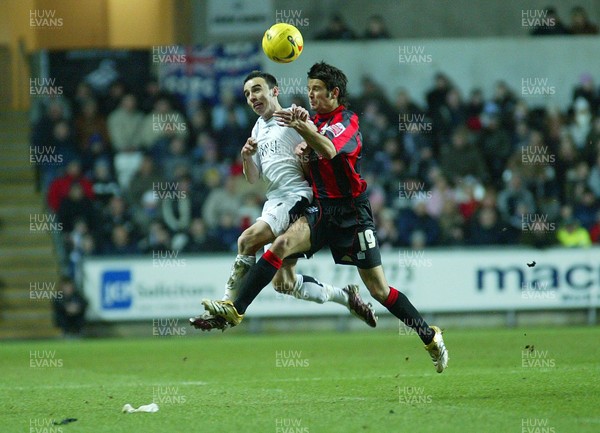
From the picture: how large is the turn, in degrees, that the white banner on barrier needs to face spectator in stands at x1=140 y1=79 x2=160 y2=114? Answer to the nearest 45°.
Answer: approximately 135° to its right

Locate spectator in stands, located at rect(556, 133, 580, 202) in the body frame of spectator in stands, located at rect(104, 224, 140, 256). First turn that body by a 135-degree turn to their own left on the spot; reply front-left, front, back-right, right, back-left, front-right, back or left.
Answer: front-right

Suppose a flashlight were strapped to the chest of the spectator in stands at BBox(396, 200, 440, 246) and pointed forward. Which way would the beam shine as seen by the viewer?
toward the camera

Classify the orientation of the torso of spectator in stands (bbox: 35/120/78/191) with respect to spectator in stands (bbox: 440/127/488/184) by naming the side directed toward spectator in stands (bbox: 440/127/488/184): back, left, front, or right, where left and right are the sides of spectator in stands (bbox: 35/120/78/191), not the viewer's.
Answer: left

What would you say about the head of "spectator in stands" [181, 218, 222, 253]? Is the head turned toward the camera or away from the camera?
toward the camera

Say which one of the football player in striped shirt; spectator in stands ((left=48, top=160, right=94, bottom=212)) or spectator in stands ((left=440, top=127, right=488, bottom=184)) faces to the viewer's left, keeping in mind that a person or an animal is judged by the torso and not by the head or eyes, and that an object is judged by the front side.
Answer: the football player in striped shirt

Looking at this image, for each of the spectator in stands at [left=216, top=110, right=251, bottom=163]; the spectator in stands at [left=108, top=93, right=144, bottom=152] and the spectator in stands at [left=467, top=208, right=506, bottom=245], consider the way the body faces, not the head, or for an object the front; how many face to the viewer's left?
0

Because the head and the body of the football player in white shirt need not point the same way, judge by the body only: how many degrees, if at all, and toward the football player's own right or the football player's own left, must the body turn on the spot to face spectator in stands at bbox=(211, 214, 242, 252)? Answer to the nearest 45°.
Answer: approximately 135° to the football player's own right

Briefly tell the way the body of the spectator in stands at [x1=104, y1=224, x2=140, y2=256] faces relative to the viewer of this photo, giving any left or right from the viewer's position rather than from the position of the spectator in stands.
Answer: facing the viewer

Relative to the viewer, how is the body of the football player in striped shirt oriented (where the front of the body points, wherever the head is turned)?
to the viewer's left

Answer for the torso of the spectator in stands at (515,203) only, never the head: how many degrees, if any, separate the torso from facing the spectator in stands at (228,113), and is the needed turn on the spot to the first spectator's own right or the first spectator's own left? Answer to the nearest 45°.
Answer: approximately 90° to the first spectator's own right

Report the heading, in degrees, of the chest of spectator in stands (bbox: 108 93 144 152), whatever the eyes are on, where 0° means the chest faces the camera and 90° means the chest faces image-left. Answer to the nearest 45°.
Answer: approximately 0°

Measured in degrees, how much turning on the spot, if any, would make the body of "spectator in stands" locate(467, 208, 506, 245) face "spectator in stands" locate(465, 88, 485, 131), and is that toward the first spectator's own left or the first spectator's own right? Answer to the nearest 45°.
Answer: approximately 180°

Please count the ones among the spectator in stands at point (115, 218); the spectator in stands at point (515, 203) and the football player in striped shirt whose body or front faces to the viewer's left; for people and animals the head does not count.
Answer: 1

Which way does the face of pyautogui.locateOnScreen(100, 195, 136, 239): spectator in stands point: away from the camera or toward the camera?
toward the camera
